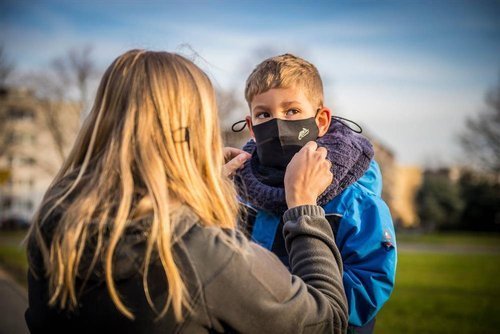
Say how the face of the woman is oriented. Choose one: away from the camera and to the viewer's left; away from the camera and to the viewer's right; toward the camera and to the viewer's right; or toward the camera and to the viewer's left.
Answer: away from the camera and to the viewer's right

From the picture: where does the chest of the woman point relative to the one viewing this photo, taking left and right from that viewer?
facing away from the viewer and to the right of the viewer

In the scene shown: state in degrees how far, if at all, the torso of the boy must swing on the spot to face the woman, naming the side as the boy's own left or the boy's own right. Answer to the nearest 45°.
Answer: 0° — they already face them

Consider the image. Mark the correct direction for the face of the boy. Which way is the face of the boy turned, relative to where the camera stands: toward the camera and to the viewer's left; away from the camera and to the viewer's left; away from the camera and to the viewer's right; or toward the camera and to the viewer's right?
toward the camera and to the viewer's left

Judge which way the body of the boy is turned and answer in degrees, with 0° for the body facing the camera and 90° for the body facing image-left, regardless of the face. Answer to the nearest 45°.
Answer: approximately 45°

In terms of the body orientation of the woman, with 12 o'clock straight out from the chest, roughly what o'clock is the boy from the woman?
The boy is roughly at 12 o'clock from the woman.

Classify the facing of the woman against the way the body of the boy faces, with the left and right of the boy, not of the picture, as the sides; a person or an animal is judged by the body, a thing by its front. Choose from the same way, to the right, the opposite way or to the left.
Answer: the opposite way
